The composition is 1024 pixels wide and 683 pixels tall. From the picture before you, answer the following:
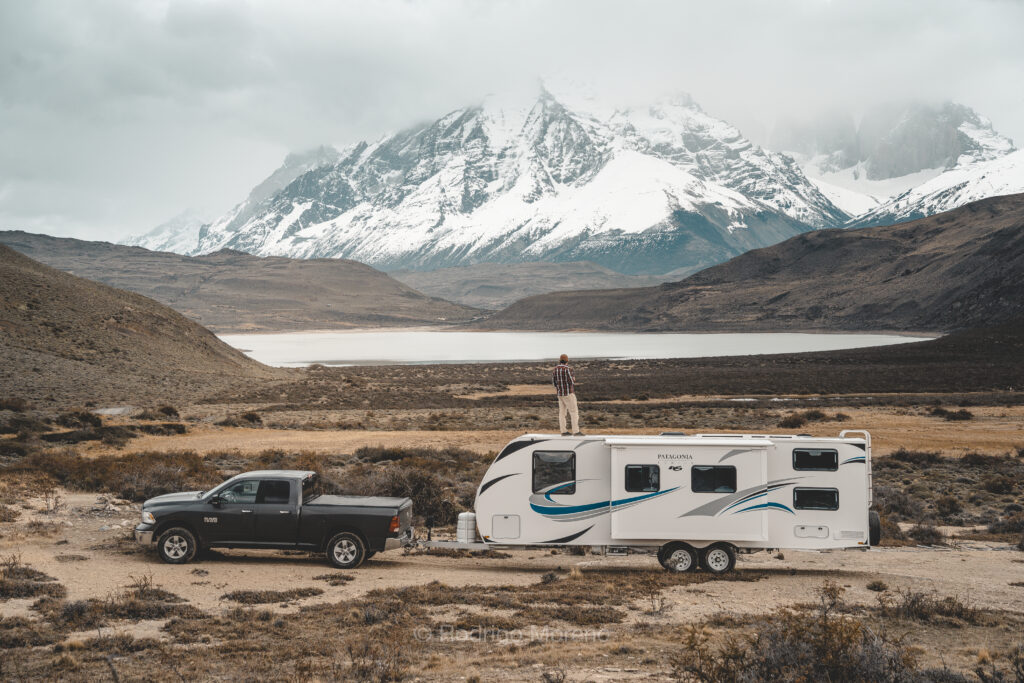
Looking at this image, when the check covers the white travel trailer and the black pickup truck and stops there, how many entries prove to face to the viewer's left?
2

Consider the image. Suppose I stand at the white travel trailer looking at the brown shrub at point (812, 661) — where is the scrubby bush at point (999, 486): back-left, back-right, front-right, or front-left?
back-left

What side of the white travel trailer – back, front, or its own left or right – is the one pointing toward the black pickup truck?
front

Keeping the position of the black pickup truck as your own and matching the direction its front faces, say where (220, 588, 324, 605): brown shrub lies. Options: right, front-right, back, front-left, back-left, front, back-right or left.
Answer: left

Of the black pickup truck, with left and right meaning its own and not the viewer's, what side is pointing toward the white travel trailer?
back

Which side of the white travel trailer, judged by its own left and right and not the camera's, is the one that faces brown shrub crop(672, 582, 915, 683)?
left

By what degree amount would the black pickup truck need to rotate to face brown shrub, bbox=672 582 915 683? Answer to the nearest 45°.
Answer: approximately 135° to its left

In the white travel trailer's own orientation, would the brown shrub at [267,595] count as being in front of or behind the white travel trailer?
in front

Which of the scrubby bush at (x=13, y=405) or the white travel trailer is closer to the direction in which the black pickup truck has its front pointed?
the scrubby bush

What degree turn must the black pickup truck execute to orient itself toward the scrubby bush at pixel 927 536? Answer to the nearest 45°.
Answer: approximately 180°

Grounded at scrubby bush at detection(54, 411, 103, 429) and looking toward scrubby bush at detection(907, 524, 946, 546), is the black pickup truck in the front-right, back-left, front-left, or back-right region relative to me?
front-right

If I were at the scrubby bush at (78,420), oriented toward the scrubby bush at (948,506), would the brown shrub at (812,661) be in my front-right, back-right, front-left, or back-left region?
front-right

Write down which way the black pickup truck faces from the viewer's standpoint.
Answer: facing to the left of the viewer

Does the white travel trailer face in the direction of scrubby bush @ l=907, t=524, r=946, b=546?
no

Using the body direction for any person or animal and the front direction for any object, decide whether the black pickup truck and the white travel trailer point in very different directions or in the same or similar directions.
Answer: same or similar directions

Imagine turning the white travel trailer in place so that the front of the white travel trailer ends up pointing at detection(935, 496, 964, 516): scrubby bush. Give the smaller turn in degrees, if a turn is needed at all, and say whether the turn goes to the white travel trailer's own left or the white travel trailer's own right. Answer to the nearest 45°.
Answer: approximately 135° to the white travel trailer's own right

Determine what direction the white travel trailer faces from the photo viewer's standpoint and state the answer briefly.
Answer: facing to the left of the viewer
